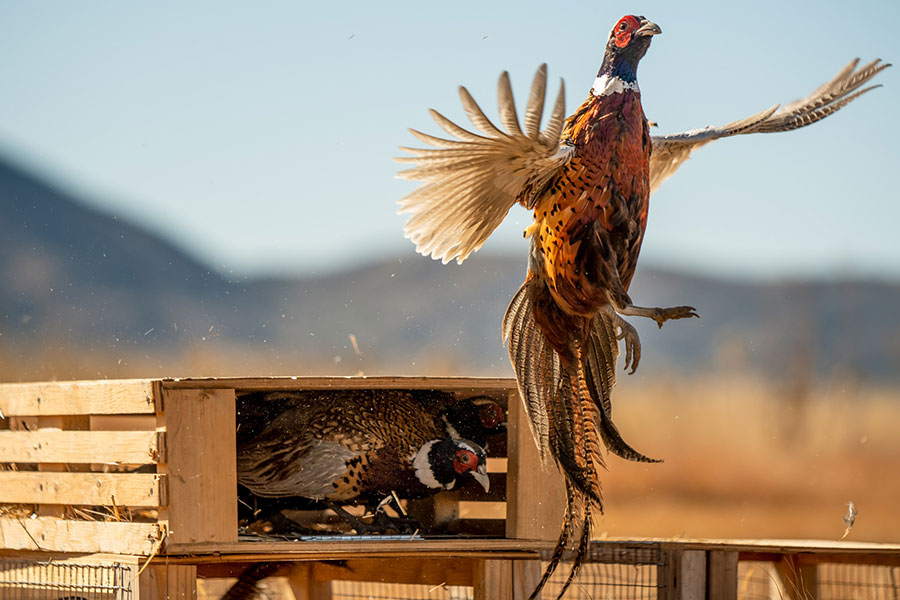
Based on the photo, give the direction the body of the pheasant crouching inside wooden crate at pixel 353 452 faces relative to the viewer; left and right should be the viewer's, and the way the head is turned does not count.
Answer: facing to the right of the viewer
